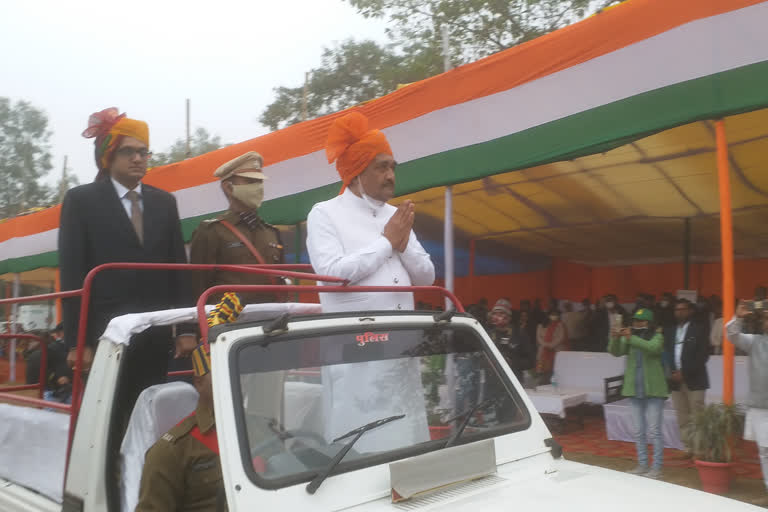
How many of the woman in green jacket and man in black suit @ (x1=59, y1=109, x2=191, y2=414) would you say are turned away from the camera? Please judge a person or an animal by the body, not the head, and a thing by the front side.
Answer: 0

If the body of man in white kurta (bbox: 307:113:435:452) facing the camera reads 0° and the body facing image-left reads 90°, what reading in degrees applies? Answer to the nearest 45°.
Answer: approximately 315°

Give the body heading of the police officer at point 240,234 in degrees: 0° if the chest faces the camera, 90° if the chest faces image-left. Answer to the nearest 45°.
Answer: approximately 315°

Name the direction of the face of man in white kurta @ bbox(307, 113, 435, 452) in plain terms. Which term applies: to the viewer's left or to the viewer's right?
to the viewer's right

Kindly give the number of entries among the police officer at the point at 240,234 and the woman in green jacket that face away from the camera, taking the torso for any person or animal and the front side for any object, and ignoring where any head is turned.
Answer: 0
